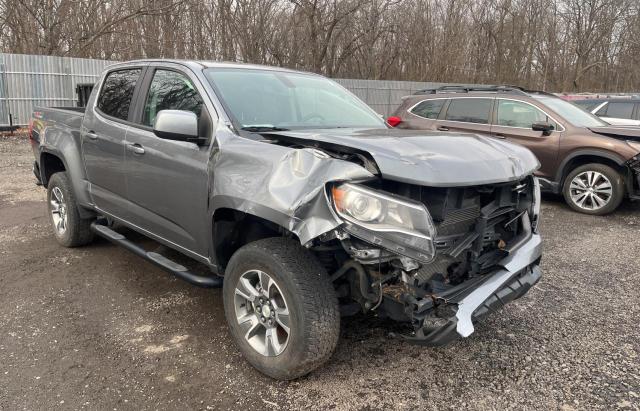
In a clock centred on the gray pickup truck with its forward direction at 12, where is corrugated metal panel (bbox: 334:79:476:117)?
The corrugated metal panel is roughly at 8 o'clock from the gray pickup truck.

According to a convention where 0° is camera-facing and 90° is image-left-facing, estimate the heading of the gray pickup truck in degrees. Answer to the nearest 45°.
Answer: approximately 315°

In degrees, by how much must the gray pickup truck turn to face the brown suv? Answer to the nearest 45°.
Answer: approximately 90° to its left

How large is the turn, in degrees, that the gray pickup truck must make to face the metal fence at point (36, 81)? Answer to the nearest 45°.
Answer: approximately 180°
